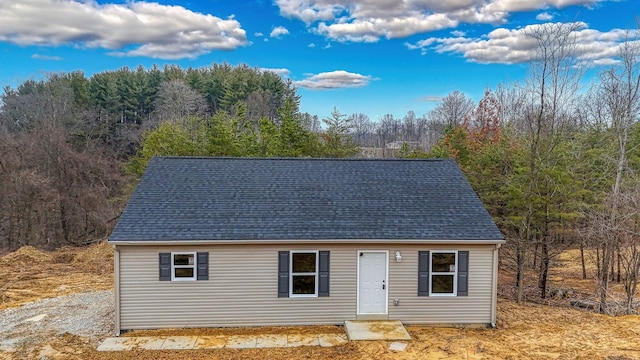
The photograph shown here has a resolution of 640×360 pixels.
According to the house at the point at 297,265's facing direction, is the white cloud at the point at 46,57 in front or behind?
behind

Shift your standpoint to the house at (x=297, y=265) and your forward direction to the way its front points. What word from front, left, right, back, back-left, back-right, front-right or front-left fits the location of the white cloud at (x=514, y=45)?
back-left

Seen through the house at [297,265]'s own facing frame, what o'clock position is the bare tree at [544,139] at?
The bare tree is roughly at 8 o'clock from the house.

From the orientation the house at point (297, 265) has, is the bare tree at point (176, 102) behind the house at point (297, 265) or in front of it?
behind

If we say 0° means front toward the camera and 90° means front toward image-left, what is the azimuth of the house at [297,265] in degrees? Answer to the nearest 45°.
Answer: approximately 0°

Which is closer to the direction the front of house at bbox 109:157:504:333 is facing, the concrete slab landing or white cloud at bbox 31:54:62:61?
the concrete slab landing

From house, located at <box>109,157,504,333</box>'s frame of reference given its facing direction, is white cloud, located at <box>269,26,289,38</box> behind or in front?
behind

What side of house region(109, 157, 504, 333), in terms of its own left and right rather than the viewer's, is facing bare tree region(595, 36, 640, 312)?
left

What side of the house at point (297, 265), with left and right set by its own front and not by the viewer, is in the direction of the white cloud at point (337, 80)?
back

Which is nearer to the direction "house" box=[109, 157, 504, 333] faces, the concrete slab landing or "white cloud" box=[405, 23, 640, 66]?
the concrete slab landing
